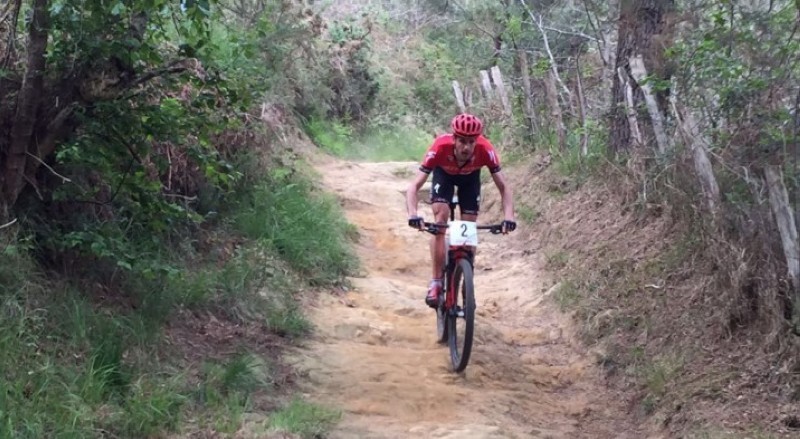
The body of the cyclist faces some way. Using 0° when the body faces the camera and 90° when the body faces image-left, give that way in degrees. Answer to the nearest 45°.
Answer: approximately 0°

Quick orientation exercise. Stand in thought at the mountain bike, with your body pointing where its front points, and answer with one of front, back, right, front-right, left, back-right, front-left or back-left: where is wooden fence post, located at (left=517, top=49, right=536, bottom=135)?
back

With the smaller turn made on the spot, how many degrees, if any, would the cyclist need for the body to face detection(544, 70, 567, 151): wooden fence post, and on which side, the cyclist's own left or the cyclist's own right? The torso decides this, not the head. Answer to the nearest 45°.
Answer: approximately 180°

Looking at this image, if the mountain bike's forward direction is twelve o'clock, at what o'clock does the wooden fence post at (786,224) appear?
The wooden fence post is roughly at 10 o'clock from the mountain bike.

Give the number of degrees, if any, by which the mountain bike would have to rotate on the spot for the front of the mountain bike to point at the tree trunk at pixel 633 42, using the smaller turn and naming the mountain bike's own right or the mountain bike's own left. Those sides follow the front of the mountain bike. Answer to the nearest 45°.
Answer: approximately 135° to the mountain bike's own left

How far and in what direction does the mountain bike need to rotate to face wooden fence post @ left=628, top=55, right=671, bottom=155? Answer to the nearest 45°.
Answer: approximately 135° to its left

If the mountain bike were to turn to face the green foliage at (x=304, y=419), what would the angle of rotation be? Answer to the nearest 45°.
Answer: approximately 45° to its right

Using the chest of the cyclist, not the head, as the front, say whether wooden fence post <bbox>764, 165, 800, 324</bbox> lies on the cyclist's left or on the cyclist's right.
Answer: on the cyclist's left

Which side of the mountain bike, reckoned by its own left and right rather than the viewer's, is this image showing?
front

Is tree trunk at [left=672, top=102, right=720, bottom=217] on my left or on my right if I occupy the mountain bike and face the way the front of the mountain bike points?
on my left

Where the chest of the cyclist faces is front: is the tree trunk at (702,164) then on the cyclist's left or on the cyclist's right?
on the cyclist's left
